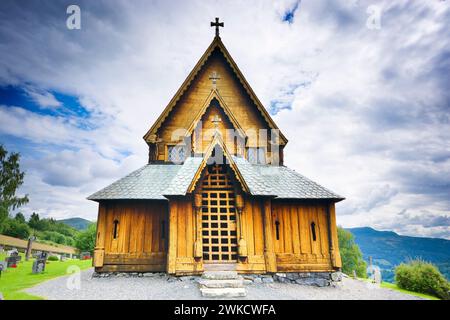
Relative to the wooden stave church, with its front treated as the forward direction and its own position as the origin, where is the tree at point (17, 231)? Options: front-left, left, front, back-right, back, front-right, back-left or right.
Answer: back-right

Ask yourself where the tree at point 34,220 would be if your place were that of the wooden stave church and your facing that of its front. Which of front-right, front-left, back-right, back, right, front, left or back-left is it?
back-right

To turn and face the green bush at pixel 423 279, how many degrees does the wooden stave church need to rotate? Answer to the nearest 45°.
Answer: approximately 90° to its left

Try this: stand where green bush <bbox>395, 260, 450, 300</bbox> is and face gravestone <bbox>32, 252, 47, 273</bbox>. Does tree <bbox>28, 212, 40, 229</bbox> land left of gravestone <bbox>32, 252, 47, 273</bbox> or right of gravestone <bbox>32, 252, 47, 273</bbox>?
right

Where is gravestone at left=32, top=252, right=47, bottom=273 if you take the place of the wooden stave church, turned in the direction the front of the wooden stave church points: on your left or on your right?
on your right

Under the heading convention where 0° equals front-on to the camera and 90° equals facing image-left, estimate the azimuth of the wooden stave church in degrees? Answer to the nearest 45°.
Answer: approximately 0°

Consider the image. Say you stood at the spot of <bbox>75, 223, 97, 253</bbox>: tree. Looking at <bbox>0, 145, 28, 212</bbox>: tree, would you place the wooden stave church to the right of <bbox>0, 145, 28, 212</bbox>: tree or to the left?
left
